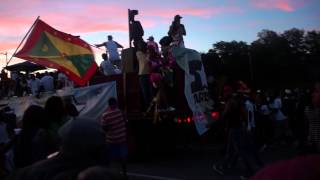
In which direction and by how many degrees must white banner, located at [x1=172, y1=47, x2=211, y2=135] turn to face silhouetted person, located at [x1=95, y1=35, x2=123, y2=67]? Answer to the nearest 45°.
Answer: approximately 135° to its right

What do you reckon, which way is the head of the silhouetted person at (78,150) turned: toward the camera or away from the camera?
away from the camera

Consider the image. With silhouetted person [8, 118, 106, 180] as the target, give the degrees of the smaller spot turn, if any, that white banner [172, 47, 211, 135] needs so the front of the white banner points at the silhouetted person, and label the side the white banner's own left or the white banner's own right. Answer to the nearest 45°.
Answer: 0° — it already faces them

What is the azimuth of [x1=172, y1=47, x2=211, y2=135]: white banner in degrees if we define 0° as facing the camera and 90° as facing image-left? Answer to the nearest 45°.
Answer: approximately 0°

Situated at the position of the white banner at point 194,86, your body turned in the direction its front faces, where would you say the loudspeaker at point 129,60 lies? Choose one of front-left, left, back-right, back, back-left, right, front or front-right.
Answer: right

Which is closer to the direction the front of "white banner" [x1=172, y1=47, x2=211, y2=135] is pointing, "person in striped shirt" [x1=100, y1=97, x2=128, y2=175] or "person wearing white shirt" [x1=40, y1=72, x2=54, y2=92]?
the person in striped shirt
